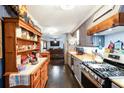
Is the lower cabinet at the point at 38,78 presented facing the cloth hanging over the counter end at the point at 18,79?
no

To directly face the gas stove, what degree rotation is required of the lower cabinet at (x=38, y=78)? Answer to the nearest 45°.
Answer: approximately 45° to its right

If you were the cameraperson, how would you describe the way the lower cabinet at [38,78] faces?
facing to the right of the viewer

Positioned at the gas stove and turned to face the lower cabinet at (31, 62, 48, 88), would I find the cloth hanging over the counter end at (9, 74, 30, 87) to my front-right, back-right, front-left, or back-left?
front-left

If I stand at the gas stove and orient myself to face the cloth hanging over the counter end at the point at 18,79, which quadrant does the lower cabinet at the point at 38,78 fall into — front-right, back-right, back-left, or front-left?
front-right

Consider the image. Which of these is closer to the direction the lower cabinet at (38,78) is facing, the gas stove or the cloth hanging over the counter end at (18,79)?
the gas stove
